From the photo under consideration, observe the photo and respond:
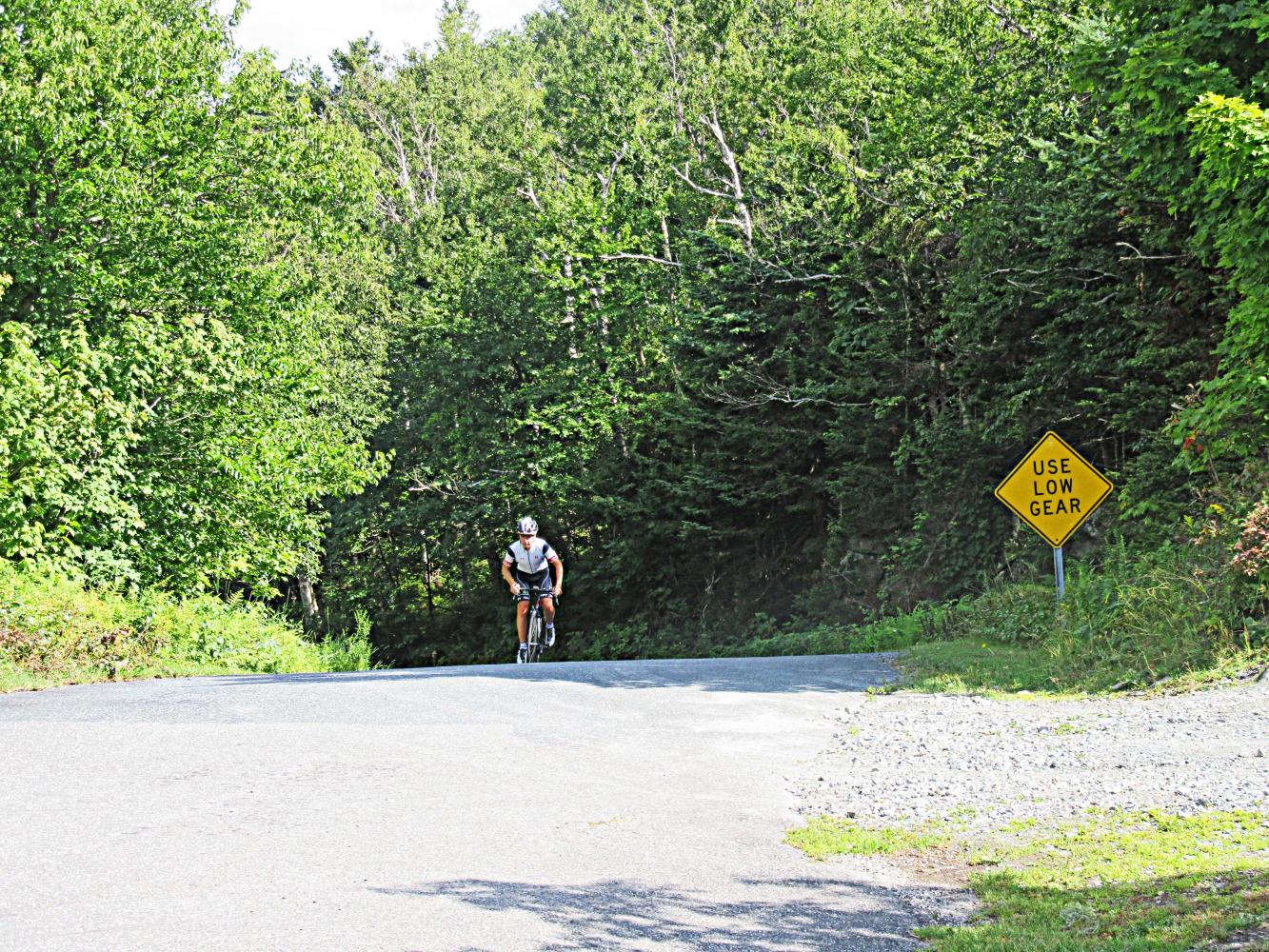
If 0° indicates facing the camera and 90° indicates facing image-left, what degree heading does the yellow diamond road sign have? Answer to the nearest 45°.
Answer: approximately 0°

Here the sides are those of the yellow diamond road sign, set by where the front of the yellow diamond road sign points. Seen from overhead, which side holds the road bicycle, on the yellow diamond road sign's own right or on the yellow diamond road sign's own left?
on the yellow diamond road sign's own right

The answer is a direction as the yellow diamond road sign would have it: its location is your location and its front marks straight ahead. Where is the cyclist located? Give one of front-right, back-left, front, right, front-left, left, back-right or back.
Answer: right

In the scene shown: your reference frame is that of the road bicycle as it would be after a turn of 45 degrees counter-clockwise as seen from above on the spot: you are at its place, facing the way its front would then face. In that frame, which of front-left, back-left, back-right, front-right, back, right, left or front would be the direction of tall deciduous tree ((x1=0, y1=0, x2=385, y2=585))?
back

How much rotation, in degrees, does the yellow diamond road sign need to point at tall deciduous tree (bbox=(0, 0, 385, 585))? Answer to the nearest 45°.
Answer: approximately 90° to its right

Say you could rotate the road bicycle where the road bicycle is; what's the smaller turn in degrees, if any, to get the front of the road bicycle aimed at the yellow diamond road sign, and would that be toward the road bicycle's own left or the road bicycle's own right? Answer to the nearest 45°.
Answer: approximately 90° to the road bicycle's own left

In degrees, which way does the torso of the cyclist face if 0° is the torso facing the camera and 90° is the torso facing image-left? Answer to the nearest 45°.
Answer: approximately 0°

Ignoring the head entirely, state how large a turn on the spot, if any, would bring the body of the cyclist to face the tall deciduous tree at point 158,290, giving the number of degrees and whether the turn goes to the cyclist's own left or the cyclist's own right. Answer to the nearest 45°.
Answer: approximately 135° to the cyclist's own right
